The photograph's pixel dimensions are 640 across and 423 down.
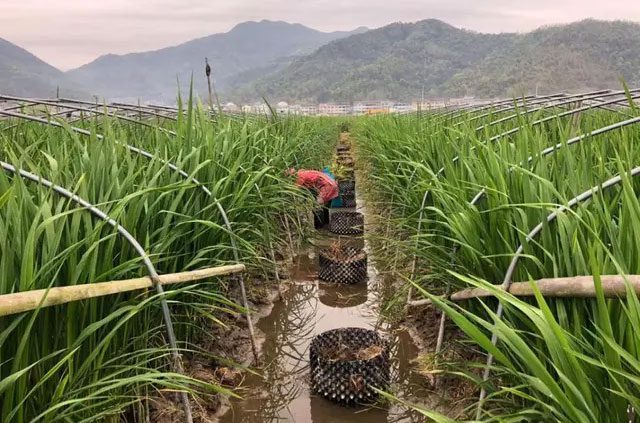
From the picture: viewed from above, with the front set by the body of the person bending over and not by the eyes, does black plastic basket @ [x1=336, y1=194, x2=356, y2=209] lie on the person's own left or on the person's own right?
on the person's own right
